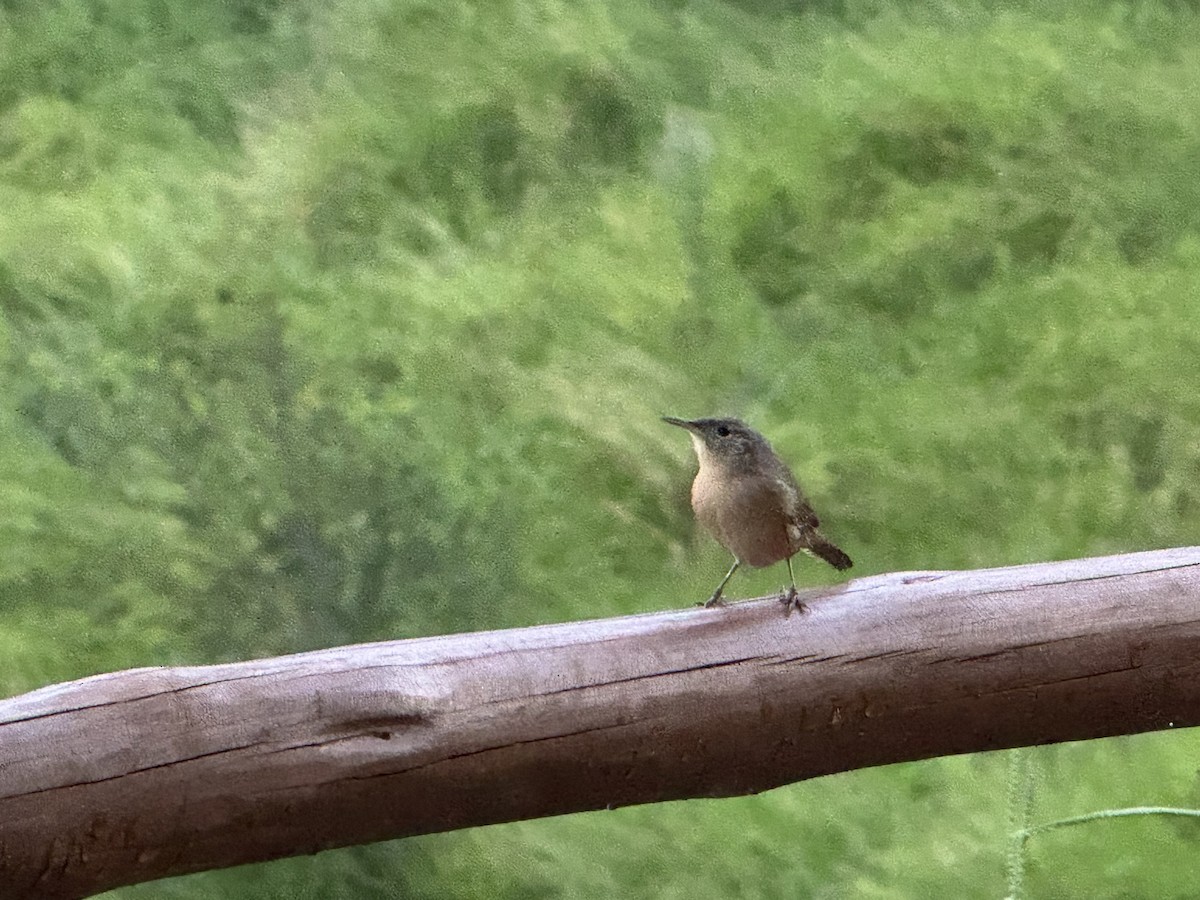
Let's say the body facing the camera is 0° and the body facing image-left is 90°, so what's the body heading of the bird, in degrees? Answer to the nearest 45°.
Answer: approximately 45°
